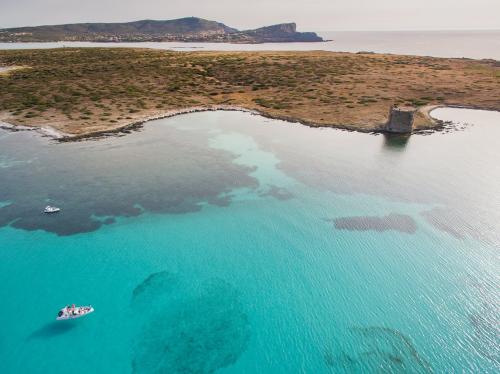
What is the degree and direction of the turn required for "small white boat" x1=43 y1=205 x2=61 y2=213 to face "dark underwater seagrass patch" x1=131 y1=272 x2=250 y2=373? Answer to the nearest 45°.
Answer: approximately 90° to its right

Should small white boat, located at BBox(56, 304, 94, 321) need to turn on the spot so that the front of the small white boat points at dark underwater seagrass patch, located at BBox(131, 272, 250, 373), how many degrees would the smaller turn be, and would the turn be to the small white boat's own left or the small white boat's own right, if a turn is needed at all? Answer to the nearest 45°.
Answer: approximately 45° to the small white boat's own right

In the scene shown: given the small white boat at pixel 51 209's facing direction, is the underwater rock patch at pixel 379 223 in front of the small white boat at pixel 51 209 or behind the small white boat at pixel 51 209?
in front

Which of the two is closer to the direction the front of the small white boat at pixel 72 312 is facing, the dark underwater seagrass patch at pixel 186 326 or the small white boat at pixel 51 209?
the dark underwater seagrass patch

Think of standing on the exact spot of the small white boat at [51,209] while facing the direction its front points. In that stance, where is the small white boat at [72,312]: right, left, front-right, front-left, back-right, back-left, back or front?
right

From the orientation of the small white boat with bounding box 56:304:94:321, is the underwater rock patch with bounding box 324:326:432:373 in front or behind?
in front

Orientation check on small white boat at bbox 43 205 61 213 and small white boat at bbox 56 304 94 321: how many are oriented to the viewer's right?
2

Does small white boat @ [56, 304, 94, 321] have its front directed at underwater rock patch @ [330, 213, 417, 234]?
yes

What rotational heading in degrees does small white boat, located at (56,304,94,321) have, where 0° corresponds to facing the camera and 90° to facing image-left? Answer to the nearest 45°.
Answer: approximately 270°

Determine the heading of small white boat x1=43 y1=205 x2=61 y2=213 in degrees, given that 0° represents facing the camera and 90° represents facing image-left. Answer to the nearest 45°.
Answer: approximately 270°

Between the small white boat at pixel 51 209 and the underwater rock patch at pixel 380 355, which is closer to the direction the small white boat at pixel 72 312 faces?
the underwater rock patch

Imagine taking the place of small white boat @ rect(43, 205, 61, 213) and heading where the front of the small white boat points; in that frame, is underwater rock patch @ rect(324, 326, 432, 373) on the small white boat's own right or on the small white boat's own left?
on the small white boat's own right
